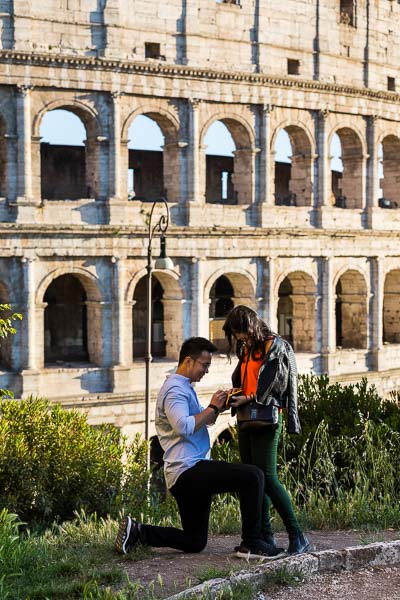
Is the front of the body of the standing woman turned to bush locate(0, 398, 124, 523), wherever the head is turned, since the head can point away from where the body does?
no

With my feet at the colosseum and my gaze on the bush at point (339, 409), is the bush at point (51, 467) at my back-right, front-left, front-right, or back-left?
front-right

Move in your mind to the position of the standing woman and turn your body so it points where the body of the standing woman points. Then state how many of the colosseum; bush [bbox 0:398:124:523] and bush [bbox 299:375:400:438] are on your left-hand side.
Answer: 0

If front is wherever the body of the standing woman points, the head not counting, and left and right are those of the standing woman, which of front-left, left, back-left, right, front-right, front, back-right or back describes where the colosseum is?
back-right

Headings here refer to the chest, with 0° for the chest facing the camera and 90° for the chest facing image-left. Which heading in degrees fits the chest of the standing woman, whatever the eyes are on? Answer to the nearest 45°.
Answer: approximately 45°

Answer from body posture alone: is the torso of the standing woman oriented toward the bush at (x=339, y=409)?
no
